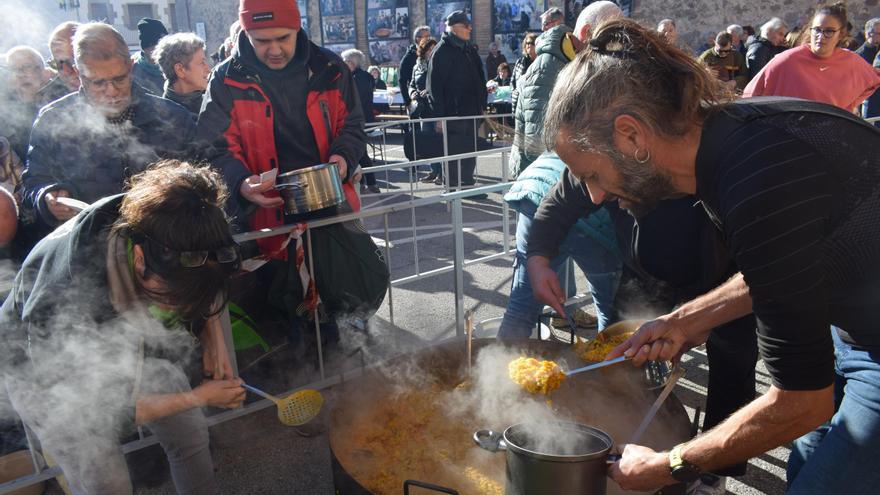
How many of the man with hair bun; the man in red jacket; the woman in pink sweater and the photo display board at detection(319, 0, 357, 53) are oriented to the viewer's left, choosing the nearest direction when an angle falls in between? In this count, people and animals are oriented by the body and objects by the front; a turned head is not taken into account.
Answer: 1

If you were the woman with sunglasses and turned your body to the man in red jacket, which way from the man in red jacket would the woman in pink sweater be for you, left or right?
right

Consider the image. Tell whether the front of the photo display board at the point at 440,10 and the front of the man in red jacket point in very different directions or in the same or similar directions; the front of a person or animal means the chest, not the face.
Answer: same or similar directions

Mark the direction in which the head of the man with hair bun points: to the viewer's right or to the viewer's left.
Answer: to the viewer's left

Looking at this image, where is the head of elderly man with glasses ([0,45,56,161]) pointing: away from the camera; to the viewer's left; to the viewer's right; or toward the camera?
toward the camera

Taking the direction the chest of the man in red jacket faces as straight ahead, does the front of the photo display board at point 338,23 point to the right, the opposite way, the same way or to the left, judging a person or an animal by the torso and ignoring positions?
the same way

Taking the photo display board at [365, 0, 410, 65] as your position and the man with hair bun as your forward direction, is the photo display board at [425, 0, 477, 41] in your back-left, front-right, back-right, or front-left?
front-left

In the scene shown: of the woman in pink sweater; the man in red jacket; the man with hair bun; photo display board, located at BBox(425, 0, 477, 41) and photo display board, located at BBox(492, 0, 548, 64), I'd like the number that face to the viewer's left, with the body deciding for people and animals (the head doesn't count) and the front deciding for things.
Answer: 1

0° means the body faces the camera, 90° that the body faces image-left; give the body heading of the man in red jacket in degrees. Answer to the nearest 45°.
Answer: approximately 0°

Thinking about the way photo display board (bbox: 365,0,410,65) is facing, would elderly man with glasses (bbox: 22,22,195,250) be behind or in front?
in front

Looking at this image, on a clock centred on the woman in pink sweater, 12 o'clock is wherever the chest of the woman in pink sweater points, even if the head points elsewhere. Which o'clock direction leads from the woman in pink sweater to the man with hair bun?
The man with hair bun is roughly at 12 o'clock from the woman in pink sweater.

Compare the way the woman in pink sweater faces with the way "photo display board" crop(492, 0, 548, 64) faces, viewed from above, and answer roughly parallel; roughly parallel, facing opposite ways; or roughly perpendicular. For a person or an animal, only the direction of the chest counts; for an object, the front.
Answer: roughly parallel

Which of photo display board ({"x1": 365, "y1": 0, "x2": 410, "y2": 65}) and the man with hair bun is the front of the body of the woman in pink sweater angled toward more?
the man with hair bun

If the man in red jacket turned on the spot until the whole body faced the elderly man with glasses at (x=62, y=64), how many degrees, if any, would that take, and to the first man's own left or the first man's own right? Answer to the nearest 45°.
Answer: approximately 135° to the first man's own right

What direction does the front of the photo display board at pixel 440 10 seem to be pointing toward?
toward the camera

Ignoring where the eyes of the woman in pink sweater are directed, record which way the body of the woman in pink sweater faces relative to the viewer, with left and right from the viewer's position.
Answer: facing the viewer

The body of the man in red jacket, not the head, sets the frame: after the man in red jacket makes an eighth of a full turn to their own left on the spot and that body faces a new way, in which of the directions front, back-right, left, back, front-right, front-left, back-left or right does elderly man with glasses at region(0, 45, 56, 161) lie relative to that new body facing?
back

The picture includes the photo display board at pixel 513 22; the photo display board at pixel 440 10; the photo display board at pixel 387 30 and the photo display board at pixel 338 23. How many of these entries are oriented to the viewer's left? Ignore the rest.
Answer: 0
